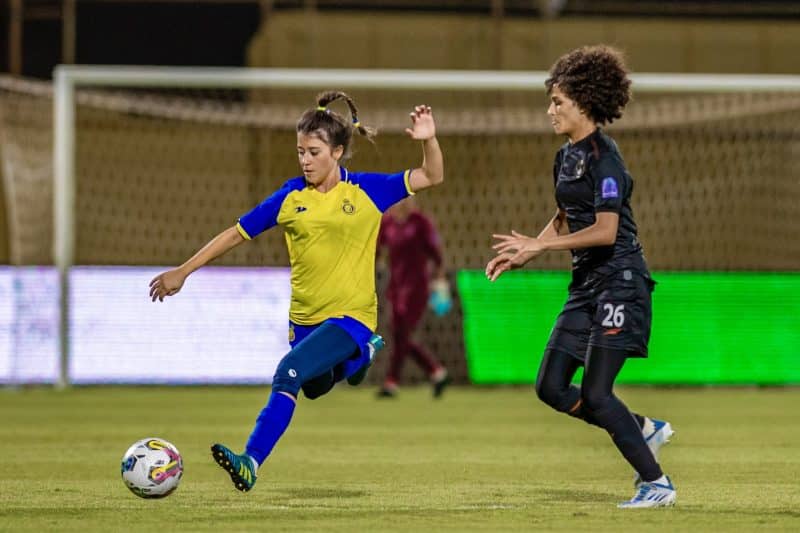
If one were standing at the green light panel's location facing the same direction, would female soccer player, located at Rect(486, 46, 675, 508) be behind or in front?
in front

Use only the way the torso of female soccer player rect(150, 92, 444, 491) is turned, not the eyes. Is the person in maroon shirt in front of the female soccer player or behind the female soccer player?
behind

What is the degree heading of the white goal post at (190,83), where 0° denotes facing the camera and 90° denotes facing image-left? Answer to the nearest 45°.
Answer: approximately 0°

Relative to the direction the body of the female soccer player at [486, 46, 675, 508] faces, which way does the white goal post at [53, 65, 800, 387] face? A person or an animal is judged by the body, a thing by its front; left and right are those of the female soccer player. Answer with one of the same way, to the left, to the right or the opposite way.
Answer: to the left

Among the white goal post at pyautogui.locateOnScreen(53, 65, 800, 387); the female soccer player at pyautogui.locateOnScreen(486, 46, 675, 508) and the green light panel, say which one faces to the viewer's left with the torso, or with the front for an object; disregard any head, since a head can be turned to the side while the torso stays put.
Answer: the female soccer player

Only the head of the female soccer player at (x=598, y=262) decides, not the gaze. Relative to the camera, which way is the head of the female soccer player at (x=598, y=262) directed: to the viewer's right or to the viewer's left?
to the viewer's left

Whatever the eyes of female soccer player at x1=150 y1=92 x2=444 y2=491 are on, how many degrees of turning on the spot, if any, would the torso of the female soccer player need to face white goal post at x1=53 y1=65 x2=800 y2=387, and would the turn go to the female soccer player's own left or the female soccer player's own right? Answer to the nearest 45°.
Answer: approximately 135° to the female soccer player's own right

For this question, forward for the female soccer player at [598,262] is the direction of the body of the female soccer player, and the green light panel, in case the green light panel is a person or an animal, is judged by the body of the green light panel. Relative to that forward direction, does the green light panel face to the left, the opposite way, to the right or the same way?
to the left

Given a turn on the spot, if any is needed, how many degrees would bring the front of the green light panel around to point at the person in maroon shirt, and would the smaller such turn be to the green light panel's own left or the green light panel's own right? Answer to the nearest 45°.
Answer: approximately 45° to the green light panel's own right

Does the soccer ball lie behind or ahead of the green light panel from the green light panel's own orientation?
ahead

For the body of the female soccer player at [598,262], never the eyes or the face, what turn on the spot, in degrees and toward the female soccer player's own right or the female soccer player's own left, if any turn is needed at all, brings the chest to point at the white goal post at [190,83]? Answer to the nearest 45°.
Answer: approximately 45° to the female soccer player's own right

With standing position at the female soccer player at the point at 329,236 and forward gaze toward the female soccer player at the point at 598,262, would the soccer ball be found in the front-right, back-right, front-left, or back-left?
back-right

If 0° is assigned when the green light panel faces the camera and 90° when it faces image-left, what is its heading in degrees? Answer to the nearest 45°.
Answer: approximately 0°

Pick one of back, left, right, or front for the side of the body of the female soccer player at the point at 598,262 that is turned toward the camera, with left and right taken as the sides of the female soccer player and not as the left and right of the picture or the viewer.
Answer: left

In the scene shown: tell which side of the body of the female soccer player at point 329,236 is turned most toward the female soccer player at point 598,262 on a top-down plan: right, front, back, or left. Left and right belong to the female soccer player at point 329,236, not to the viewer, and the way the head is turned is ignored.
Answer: left

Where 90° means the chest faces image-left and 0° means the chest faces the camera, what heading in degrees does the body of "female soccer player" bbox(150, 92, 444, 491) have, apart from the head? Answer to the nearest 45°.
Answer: approximately 45°
